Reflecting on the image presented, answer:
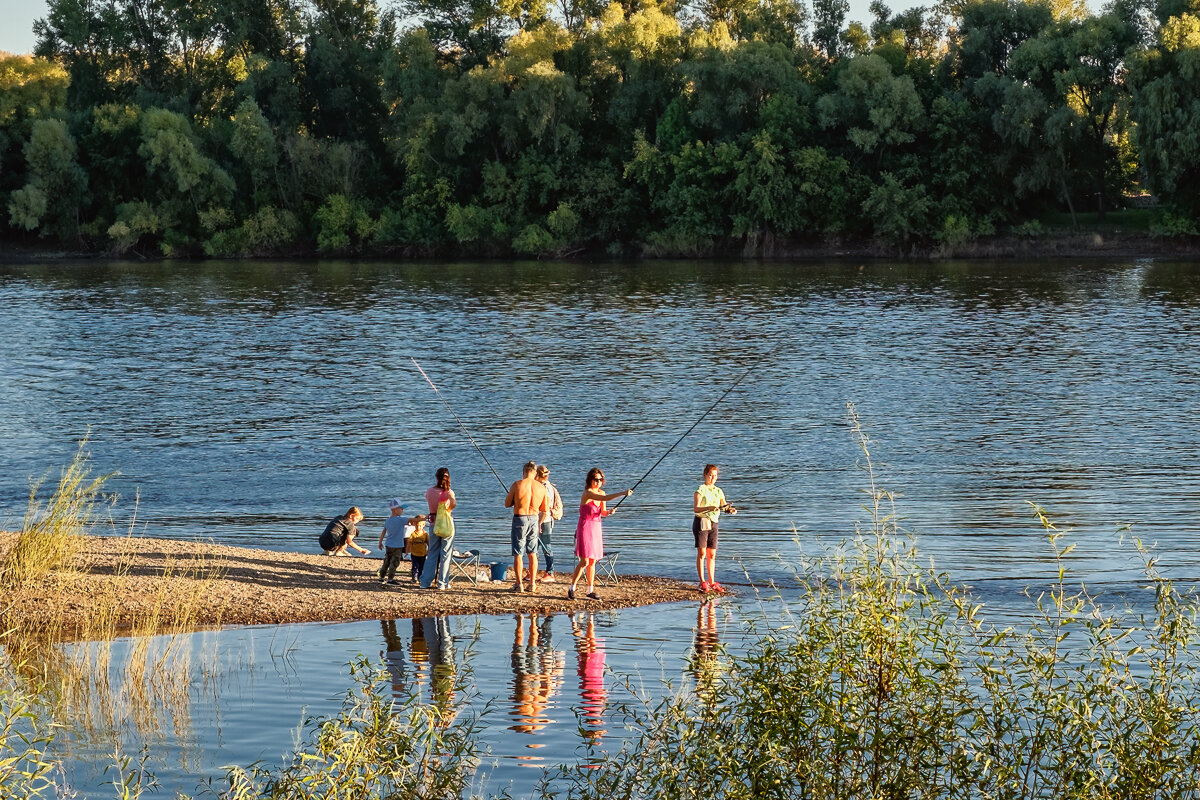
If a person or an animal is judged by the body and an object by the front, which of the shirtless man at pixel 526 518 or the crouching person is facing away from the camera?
the shirtless man

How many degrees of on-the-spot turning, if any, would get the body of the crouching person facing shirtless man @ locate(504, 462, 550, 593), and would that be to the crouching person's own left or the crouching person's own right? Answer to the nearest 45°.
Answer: approximately 45° to the crouching person's own right

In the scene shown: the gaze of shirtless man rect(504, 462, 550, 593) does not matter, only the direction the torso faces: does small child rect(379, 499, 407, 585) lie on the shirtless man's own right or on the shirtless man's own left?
on the shirtless man's own left

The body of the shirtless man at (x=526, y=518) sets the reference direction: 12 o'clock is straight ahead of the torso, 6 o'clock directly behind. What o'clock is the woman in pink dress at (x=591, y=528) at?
The woman in pink dress is roughly at 4 o'clock from the shirtless man.

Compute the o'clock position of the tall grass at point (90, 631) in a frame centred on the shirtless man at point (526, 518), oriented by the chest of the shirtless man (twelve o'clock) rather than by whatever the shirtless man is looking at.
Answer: The tall grass is roughly at 8 o'clock from the shirtless man.

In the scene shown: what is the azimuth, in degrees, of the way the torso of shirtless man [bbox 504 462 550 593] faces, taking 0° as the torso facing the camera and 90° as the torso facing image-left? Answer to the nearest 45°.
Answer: approximately 180°

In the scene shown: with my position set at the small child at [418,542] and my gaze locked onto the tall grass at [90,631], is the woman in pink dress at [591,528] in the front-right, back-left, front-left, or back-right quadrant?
back-left

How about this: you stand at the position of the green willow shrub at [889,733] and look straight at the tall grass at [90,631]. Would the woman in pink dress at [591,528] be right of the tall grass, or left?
right

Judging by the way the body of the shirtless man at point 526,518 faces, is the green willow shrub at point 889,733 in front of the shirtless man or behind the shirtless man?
behind

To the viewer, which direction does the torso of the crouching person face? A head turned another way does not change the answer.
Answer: to the viewer's right

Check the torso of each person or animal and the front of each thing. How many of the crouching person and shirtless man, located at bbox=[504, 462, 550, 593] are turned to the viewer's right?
1

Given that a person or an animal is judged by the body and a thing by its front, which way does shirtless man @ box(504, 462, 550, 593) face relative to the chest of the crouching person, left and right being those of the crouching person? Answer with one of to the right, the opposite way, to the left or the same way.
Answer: to the left

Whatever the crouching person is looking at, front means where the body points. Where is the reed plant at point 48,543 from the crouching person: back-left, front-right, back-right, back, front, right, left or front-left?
back-right
